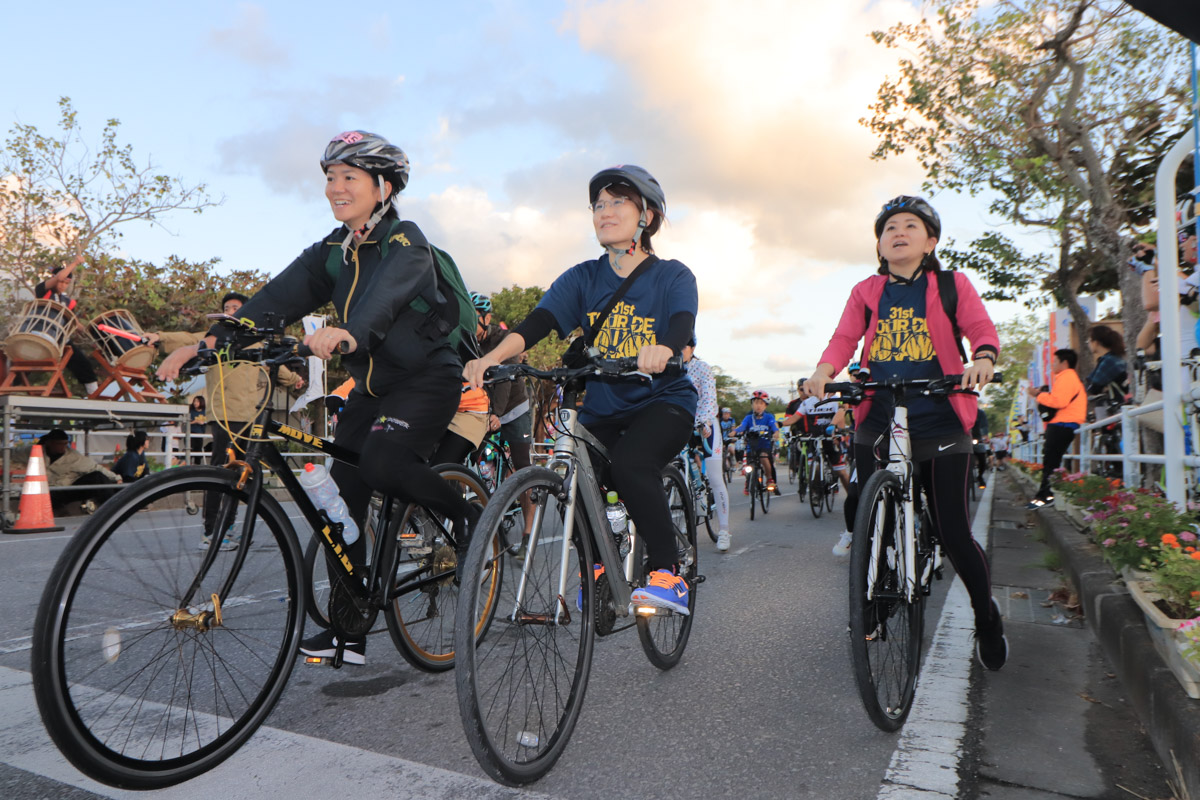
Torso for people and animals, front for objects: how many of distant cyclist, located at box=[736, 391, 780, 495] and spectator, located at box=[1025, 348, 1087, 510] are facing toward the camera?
1

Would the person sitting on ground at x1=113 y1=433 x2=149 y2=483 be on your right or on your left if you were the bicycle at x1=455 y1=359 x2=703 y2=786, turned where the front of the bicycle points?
on your right

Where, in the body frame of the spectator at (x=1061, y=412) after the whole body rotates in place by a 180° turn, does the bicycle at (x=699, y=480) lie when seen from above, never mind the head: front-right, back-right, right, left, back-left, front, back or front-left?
back-right

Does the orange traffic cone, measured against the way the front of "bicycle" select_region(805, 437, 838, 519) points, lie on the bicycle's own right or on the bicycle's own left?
on the bicycle's own right

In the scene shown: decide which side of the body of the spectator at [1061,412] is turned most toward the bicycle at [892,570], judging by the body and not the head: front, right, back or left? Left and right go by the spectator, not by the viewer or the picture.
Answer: left

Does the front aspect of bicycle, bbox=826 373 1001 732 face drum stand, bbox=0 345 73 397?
no

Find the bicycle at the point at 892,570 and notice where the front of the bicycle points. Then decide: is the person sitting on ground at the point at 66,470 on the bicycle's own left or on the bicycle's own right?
on the bicycle's own right

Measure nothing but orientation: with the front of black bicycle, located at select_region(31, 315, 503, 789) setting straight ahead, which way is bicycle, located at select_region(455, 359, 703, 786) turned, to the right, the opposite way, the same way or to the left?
the same way

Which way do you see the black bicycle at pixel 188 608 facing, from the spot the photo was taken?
facing the viewer and to the left of the viewer

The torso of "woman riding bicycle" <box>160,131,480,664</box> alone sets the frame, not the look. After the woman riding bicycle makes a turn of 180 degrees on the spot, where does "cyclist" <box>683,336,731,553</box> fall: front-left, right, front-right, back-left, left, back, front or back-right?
front

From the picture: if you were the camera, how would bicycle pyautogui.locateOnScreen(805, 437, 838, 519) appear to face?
facing the viewer

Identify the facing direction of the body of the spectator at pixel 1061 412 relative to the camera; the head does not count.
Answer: to the viewer's left

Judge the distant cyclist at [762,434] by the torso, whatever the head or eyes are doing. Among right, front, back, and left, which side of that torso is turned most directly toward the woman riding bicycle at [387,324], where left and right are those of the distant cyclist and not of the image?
front

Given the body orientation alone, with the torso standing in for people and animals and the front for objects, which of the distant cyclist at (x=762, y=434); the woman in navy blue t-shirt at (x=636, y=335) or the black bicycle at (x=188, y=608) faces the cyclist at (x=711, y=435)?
the distant cyclist

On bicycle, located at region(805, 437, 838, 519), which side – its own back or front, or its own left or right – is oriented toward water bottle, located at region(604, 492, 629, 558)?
front

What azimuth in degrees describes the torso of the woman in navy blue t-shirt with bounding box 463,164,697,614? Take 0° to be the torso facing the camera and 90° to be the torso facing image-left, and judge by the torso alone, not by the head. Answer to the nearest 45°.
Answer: approximately 45°

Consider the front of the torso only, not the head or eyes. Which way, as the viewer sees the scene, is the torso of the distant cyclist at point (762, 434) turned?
toward the camera

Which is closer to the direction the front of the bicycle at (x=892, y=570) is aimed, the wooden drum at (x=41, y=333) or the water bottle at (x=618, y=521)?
the water bottle

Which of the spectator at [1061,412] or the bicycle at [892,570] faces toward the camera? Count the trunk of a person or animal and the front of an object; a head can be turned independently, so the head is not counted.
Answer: the bicycle

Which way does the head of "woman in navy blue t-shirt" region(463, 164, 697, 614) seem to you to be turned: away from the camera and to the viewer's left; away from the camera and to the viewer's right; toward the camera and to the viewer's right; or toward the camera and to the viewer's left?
toward the camera and to the viewer's left
